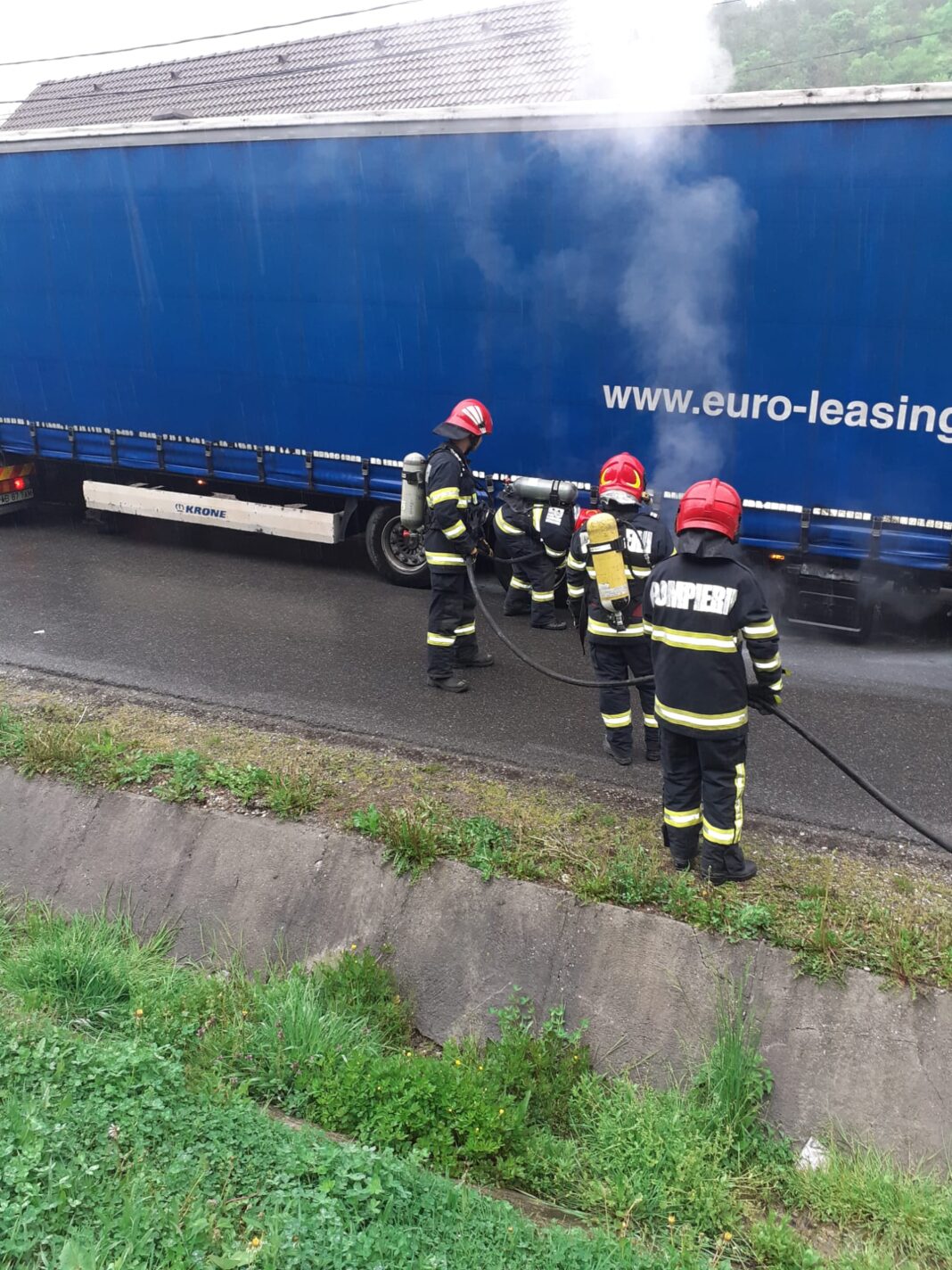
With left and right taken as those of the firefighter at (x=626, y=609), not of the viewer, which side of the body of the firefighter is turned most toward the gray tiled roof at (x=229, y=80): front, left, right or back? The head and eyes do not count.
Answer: front

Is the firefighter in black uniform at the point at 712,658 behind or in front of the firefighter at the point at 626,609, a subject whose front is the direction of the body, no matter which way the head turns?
behind

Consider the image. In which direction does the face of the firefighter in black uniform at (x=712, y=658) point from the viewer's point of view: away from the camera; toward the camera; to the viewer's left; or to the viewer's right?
away from the camera

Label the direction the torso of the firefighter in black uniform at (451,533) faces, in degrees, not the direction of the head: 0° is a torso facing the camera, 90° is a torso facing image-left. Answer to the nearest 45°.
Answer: approximately 270°

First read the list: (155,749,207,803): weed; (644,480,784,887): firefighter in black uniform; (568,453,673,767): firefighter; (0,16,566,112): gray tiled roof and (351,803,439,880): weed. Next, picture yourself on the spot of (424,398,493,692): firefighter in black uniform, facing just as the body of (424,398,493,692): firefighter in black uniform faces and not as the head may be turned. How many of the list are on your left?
1

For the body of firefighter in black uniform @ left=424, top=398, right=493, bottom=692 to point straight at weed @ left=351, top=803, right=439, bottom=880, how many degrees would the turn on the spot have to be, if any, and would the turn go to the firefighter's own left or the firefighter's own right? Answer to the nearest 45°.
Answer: approximately 90° to the firefighter's own right

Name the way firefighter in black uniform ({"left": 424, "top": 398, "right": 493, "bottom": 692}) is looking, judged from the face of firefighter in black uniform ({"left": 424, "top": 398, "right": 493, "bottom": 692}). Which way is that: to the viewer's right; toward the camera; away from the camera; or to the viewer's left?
to the viewer's right

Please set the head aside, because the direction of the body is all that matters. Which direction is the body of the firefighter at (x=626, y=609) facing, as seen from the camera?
away from the camera

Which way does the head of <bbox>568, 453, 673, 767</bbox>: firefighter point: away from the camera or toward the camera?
away from the camera

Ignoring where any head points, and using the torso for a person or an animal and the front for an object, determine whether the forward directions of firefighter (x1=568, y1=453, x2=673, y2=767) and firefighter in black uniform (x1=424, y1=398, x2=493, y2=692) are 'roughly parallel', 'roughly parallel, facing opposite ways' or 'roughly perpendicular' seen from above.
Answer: roughly perpendicular

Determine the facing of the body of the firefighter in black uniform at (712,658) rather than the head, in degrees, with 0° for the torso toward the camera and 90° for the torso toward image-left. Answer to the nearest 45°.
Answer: approximately 225°

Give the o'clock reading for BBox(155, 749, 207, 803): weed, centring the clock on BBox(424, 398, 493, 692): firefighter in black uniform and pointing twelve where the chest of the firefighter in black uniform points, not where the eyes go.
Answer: The weed is roughly at 4 o'clock from the firefighter in black uniform.

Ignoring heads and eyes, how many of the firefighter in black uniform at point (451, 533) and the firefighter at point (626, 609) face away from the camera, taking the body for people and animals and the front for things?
1
